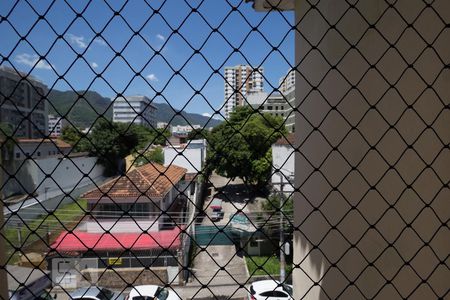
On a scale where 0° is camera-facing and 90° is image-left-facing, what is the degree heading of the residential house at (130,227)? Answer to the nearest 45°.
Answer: approximately 0°

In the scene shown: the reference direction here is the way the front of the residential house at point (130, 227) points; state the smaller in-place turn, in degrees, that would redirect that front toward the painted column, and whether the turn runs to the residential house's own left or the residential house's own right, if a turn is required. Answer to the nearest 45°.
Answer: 0° — it already faces it
